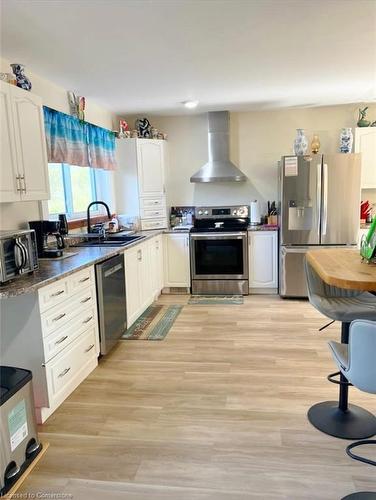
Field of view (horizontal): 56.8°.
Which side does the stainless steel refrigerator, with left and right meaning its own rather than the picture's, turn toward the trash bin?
front

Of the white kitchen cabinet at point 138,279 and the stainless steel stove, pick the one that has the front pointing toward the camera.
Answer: the stainless steel stove

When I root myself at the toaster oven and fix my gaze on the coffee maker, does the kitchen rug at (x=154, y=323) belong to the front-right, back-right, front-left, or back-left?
front-right

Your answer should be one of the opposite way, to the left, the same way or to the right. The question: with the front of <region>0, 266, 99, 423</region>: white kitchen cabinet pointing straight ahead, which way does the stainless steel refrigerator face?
to the right

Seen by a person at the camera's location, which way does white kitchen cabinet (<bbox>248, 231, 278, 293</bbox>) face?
facing the viewer

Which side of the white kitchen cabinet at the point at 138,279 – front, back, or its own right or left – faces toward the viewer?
right

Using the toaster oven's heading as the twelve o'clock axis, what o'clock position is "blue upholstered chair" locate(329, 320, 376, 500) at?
The blue upholstered chair is roughly at 12 o'clock from the toaster oven.

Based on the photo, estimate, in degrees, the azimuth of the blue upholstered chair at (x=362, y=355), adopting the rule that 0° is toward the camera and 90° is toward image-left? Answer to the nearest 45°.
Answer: approximately 135°

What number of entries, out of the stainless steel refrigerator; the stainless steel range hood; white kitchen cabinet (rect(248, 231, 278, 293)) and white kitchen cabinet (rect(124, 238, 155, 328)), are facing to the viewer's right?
1

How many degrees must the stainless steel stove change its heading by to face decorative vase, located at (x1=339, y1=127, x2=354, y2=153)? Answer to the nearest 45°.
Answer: approximately 90° to its left

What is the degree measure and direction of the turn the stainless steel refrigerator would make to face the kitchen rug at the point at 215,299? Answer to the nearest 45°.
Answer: approximately 90° to its right

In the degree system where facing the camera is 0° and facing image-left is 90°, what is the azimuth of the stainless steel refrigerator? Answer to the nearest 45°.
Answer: approximately 0°

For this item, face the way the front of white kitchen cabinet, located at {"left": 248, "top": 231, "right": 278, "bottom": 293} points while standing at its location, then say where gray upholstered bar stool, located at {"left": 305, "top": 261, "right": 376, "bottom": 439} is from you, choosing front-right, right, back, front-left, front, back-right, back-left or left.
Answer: front

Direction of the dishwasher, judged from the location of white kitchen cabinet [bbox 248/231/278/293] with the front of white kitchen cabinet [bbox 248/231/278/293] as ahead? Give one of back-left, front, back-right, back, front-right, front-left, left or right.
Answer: front-right

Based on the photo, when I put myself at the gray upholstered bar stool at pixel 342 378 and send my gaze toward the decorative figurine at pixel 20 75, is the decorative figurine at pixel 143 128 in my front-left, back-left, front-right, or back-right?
front-right

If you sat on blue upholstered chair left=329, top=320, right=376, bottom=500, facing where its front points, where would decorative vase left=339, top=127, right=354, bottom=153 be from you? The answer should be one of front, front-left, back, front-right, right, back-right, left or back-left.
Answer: front-right

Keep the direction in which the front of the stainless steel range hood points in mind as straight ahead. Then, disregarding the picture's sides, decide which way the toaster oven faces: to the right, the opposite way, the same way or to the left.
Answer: to the left
